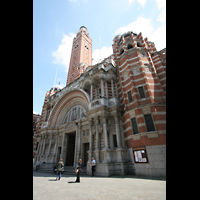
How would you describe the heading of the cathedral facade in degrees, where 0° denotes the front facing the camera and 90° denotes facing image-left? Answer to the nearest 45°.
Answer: approximately 45°
